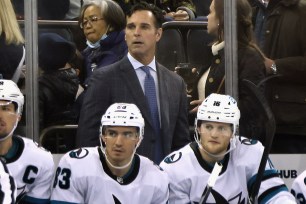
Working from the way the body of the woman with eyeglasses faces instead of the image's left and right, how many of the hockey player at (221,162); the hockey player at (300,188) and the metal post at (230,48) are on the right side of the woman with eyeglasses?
0

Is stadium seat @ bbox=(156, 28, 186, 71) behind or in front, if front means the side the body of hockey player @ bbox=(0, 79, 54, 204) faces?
behind

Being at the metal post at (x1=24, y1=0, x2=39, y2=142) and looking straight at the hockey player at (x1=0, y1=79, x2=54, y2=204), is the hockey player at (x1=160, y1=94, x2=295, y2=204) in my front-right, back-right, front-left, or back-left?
front-left

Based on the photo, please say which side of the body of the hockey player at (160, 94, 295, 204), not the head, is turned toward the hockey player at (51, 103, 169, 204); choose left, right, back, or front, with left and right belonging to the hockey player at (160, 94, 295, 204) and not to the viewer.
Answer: right

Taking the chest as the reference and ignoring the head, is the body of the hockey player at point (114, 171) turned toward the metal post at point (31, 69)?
no

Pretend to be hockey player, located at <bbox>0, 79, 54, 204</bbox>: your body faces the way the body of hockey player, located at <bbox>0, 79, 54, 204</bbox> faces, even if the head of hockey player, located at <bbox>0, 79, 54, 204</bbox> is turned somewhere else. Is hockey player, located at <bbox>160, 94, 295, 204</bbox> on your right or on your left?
on your left

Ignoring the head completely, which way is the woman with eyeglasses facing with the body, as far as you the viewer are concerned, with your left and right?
facing the viewer and to the left of the viewer

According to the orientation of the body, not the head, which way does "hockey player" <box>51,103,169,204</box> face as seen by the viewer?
toward the camera

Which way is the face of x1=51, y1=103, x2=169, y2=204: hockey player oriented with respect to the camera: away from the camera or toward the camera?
toward the camera

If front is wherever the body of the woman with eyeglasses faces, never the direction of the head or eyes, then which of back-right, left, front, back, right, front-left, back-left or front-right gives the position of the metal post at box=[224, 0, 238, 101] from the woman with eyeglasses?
back-left

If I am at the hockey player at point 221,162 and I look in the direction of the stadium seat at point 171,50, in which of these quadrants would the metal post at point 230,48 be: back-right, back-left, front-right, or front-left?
front-right

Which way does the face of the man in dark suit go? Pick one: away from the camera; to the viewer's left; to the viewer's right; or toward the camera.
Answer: toward the camera

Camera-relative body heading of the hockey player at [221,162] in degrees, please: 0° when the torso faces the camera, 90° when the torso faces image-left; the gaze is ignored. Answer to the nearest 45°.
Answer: approximately 0°
